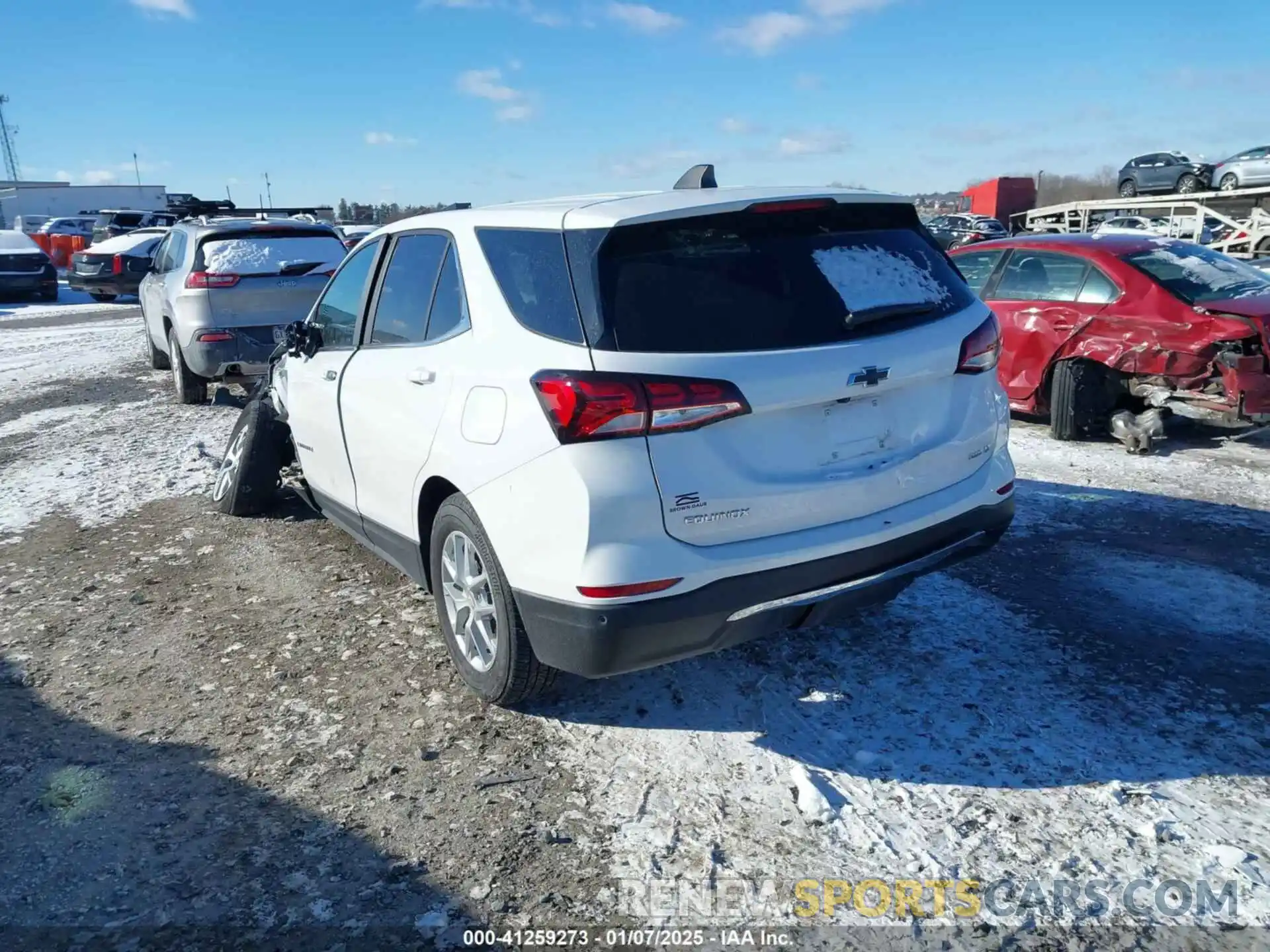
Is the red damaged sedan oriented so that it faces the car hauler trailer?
no

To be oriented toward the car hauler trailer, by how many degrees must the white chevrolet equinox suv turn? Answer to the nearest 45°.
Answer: approximately 90° to its right

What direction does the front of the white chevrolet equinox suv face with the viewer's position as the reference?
facing away from the viewer and to the left of the viewer

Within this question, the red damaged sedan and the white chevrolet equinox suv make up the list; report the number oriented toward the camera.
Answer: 0

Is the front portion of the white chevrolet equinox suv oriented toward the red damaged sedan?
no

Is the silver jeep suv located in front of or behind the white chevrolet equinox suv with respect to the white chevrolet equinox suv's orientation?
in front

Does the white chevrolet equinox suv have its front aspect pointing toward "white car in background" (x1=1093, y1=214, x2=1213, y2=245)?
no

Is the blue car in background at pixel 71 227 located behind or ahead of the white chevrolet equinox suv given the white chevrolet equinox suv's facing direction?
ahead

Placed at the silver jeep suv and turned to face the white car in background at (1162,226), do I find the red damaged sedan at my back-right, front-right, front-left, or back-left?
front-right

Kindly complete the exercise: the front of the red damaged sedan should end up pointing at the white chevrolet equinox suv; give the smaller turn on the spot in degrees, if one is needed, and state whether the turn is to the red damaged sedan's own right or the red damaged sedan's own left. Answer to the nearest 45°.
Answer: approximately 135° to the red damaged sedan's own left
